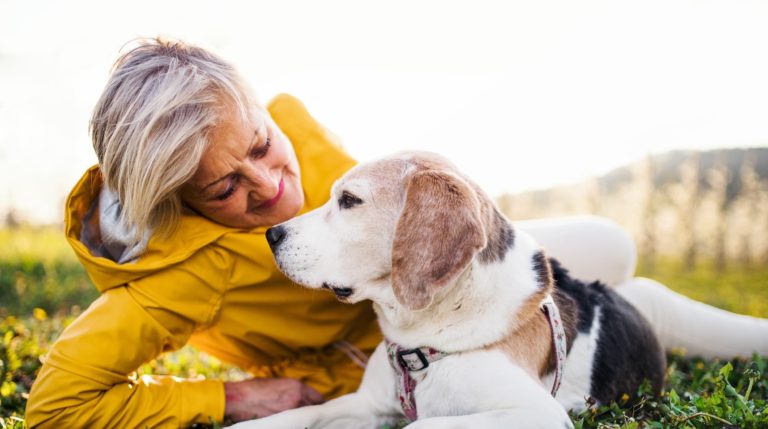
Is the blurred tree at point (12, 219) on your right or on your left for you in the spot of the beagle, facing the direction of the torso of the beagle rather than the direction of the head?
on your right

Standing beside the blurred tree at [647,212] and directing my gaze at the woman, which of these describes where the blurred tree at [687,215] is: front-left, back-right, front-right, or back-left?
back-left

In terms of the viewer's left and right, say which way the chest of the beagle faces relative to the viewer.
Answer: facing the viewer and to the left of the viewer

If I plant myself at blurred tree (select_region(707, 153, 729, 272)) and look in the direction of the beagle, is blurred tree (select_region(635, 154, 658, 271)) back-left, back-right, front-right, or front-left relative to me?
front-right

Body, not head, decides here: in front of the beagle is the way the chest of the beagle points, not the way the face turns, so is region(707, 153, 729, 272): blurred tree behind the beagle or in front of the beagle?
behind

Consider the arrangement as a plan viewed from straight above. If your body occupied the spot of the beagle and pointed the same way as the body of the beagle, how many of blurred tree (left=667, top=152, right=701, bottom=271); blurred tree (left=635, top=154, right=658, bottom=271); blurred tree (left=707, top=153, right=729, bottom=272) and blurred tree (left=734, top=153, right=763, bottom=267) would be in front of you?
0

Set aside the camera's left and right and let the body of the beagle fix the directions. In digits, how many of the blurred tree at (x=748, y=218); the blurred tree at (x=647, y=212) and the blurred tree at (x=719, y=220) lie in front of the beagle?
0

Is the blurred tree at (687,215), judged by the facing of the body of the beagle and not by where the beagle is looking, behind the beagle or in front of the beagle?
behind

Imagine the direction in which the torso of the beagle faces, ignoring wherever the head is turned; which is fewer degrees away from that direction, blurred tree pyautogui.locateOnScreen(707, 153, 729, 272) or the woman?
the woman

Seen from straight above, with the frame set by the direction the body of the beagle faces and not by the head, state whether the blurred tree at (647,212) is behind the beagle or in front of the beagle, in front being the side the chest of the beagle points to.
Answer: behind
